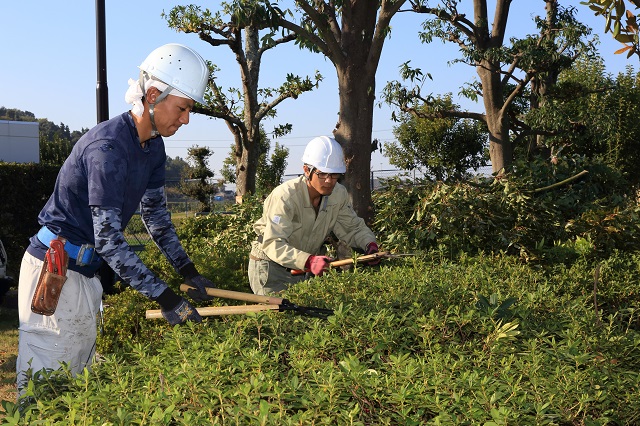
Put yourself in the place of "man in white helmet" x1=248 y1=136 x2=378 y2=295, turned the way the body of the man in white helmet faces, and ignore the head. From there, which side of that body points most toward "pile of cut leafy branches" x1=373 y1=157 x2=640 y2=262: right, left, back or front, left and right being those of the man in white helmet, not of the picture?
left

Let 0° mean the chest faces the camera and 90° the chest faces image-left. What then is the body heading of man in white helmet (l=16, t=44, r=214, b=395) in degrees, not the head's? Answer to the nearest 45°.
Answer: approximately 270°

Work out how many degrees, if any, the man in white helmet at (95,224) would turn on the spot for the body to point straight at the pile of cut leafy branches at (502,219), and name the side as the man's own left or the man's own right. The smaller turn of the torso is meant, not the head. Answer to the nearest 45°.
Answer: approximately 45° to the man's own left

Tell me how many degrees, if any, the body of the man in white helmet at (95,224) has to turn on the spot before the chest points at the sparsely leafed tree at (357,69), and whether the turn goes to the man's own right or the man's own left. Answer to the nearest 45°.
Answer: approximately 45° to the man's own left

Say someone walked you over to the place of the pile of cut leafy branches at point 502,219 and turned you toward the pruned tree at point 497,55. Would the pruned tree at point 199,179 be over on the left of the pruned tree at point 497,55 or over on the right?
left

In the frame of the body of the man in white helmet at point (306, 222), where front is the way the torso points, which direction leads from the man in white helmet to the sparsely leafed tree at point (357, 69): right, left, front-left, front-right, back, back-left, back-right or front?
back-left
